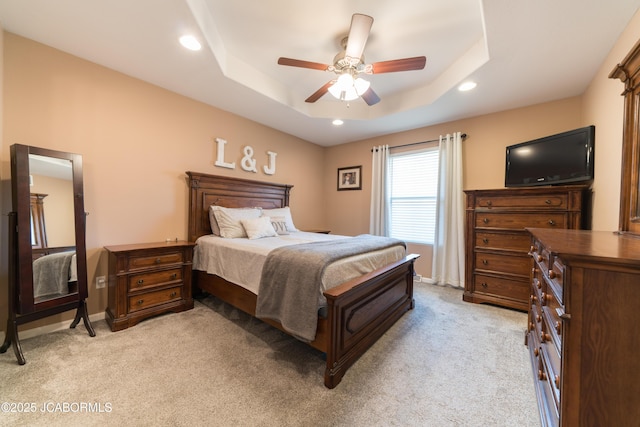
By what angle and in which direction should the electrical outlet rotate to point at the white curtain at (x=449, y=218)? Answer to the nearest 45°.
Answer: approximately 45° to its left

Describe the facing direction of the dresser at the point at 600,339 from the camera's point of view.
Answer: facing to the left of the viewer

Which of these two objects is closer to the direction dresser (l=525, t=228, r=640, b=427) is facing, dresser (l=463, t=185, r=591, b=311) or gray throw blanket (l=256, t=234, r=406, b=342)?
the gray throw blanket

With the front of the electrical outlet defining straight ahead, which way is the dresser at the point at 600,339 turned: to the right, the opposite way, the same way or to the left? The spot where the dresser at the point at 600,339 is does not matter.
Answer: the opposite way

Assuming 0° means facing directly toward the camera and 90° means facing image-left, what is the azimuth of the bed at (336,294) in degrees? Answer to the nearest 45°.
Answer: approximately 315°

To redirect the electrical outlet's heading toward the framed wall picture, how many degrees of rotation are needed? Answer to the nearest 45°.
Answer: approximately 90° to its left
